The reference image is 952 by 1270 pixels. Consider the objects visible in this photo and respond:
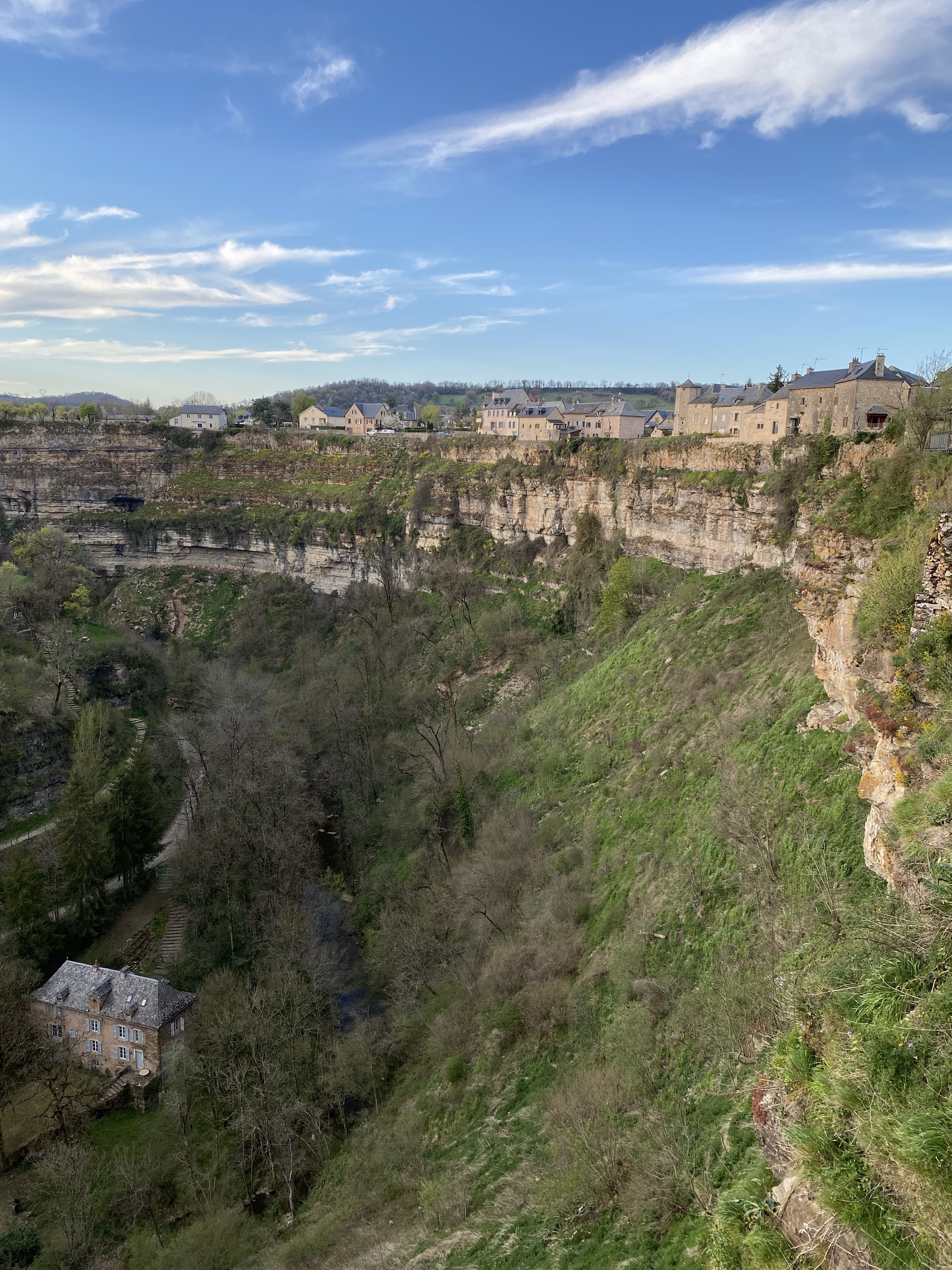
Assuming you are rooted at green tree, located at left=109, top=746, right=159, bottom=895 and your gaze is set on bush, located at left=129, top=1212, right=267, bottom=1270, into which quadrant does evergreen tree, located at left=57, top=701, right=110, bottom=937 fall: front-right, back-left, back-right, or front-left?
front-right

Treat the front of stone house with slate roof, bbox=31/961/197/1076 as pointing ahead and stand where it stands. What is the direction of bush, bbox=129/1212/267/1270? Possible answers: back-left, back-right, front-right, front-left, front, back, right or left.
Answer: front-left

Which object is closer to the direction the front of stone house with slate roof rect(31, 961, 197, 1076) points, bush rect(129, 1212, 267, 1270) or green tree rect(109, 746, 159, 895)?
the bush

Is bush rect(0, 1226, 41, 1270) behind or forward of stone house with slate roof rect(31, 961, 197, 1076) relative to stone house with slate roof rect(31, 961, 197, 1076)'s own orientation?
forward
